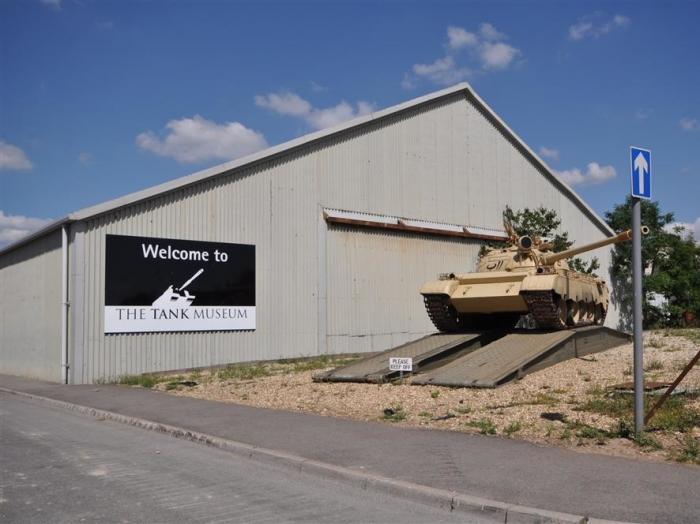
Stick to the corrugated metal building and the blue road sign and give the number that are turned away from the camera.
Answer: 0

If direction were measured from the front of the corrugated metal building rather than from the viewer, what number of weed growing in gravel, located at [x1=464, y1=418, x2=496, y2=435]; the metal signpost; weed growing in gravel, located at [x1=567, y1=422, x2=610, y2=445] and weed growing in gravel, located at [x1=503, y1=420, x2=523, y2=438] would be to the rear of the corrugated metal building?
0

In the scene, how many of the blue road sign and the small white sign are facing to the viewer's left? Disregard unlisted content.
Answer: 0

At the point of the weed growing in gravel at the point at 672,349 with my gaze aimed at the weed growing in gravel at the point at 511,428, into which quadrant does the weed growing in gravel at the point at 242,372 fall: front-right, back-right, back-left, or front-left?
front-right

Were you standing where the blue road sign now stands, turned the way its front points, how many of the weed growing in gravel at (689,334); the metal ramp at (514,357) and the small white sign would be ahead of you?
0

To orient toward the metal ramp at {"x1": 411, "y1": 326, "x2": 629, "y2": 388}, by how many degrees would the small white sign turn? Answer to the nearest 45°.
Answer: approximately 135° to its left

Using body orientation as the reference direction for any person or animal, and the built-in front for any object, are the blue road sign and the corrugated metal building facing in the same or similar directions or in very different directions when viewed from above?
same or similar directions

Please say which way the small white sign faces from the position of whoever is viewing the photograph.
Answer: facing the viewer

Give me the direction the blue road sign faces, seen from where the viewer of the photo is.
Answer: facing the viewer and to the right of the viewer

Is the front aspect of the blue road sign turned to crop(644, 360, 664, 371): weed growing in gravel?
no

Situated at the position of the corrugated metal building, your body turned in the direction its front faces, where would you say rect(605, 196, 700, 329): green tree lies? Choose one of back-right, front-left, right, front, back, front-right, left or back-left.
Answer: left

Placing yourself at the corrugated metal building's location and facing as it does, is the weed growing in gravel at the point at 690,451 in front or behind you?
in front

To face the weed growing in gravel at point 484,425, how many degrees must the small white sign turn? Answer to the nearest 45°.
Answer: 0° — it already faces it

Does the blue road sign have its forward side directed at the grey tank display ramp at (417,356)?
no

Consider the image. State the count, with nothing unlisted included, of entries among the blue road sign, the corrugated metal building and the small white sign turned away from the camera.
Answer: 0

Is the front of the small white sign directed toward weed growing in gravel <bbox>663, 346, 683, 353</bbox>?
no
